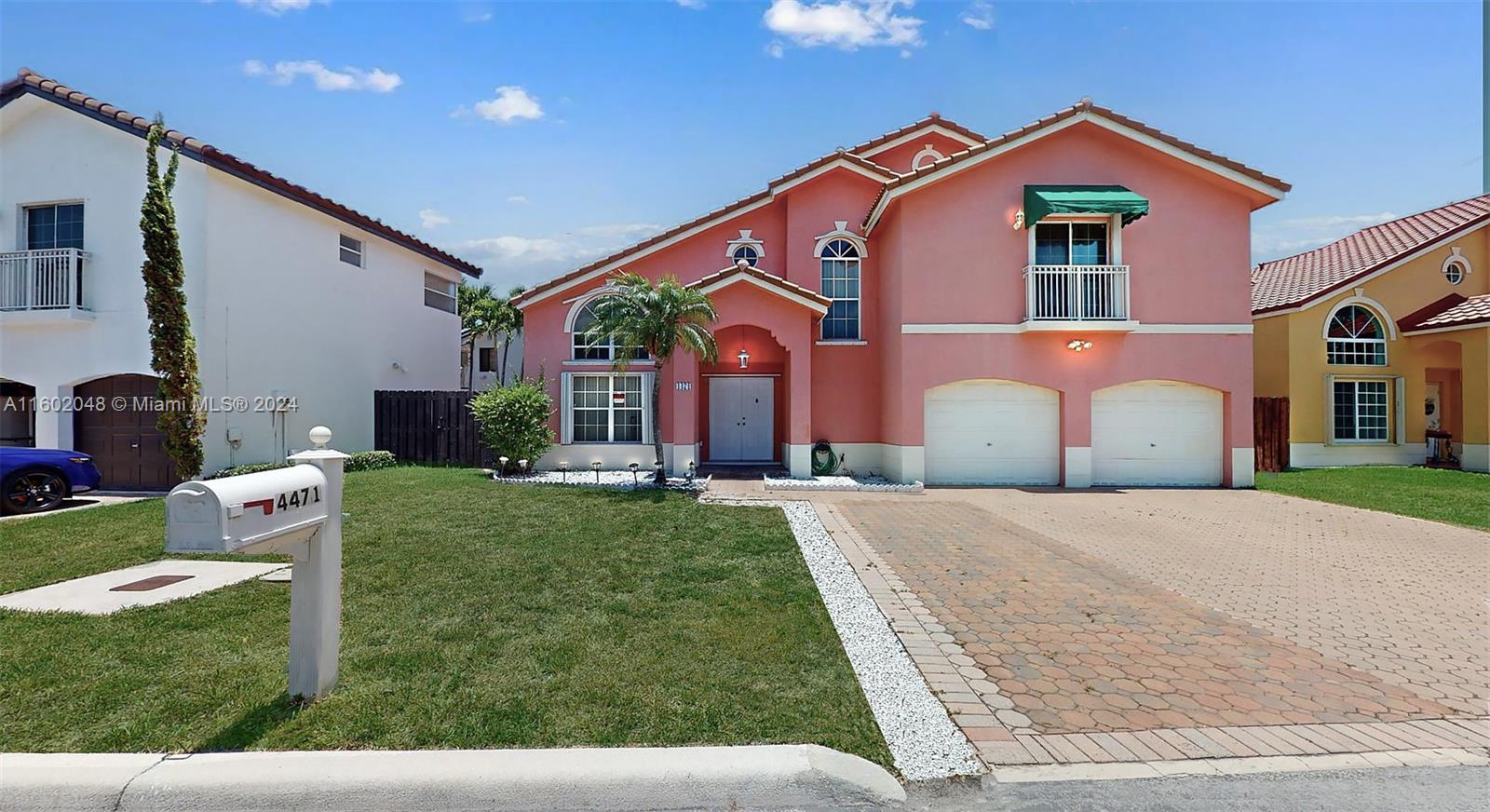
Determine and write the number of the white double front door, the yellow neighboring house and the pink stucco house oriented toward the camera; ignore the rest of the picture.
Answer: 3

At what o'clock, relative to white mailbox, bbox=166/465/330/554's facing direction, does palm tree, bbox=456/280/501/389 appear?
The palm tree is roughly at 5 o'clock from the white mailbox.

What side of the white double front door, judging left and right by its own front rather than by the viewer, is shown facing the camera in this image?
front

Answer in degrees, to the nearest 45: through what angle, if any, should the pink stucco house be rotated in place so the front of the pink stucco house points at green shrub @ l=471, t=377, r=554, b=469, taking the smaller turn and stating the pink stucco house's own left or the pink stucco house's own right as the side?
approximately 90° to the pink stucco house's own right

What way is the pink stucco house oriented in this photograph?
toward the camera

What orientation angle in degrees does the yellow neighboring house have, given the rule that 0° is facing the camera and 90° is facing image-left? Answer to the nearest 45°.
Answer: approximately 0°

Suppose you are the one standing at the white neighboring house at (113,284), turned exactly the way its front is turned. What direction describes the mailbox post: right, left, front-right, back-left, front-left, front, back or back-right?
front-left

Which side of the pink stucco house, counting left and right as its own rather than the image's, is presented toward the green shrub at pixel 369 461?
right

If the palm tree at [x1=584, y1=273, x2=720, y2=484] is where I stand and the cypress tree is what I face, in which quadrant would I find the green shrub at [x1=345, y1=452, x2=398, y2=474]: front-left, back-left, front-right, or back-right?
front-right

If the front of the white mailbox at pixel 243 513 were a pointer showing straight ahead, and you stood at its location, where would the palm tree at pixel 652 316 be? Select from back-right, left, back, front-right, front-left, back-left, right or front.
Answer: back

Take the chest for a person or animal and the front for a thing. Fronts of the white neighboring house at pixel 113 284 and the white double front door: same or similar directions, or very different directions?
same or similar directions

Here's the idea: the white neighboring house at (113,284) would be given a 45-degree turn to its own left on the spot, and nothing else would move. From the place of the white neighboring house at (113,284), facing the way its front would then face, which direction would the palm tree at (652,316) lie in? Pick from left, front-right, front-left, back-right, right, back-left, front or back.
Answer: front-left

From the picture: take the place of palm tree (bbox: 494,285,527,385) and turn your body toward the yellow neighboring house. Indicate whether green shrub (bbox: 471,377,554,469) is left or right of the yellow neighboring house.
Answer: right

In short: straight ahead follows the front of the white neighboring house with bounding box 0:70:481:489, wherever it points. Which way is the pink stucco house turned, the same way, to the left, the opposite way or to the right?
the same way

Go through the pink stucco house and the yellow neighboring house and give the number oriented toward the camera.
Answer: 2

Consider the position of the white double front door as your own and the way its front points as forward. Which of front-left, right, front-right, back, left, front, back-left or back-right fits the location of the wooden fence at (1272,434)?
left
